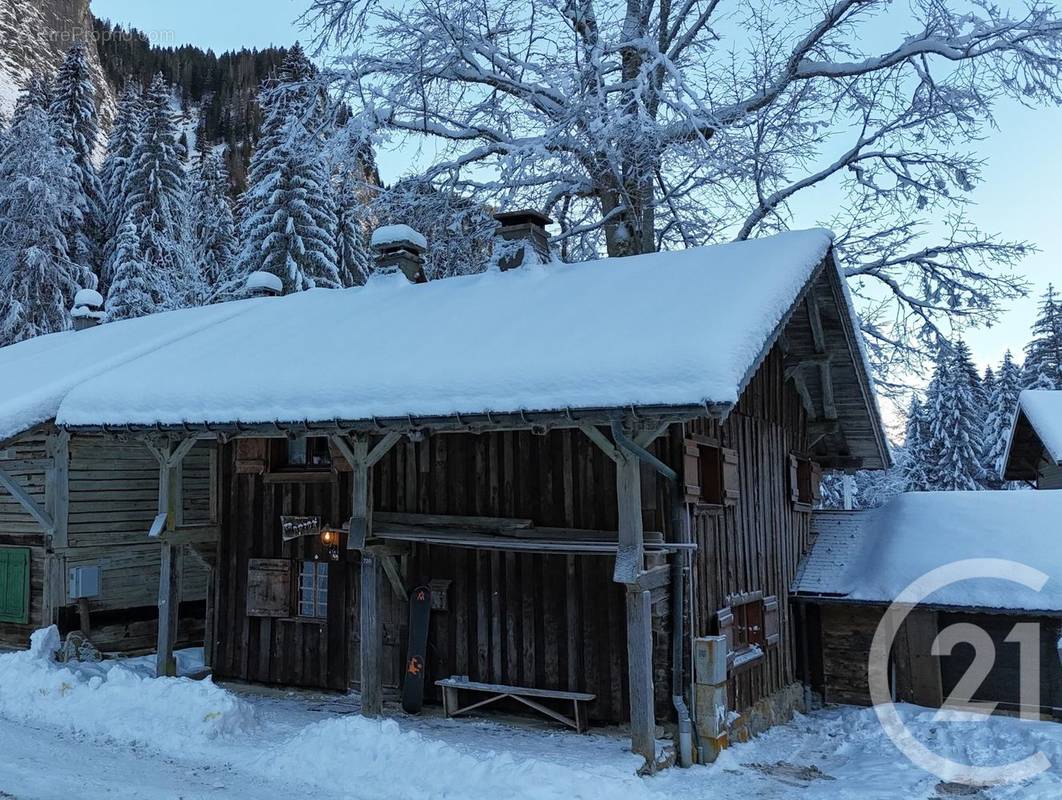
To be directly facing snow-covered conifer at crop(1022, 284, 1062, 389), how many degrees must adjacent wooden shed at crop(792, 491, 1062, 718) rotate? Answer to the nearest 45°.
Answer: approximately 180°

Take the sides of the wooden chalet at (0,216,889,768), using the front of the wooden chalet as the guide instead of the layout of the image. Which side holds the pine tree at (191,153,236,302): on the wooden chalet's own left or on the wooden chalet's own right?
on the wooden chalet's own right

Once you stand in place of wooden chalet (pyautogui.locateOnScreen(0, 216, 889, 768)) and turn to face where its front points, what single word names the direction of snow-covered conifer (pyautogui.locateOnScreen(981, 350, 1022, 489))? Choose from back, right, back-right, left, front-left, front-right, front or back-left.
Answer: back

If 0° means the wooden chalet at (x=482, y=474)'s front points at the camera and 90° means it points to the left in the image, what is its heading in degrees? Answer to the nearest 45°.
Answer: approximately 45°

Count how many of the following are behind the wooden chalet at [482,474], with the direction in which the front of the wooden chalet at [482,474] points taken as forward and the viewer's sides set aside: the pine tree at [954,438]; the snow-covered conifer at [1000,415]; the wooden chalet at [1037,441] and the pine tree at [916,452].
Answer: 4

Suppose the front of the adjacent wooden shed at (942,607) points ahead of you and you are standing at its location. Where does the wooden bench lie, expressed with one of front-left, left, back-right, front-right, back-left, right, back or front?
front-right

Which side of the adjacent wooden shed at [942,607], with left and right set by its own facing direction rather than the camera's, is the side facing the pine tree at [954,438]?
back

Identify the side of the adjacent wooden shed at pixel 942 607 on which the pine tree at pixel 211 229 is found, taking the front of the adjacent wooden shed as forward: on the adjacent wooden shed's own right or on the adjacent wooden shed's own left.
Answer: on the adjacent wooden shed's own right

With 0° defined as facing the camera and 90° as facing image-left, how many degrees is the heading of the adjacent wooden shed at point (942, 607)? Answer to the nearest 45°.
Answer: approximately 0°

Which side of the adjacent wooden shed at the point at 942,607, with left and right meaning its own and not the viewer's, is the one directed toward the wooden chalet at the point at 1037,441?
back

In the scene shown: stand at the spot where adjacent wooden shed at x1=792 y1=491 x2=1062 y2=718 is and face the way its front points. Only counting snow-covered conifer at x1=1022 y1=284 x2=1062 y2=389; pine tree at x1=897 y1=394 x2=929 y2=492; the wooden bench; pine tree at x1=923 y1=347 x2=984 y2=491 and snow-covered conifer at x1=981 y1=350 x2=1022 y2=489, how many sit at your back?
4
